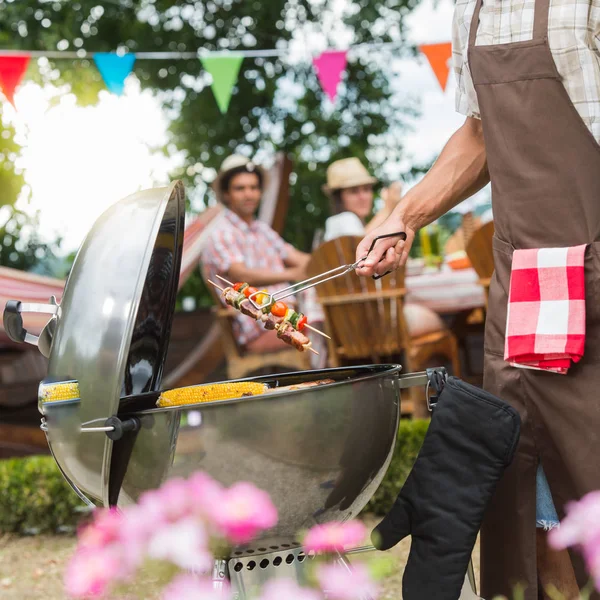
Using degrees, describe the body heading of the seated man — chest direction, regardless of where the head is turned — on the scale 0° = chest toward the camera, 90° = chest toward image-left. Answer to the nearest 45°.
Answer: approximately 315°

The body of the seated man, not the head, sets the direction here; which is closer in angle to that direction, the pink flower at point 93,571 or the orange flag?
the pink flower

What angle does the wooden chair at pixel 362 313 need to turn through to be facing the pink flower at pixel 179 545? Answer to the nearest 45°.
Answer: approximately 135° to its right

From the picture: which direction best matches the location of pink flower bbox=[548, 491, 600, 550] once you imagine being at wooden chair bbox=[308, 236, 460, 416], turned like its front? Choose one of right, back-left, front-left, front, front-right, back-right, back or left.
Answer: back-right

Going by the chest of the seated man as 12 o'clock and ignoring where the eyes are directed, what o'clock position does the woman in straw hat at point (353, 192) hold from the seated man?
The woman in straw hat is roughly at 10 o'clock from the seated man.

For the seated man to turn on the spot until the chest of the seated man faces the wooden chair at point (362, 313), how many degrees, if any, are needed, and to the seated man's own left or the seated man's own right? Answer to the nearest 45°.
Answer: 0° — they already face it

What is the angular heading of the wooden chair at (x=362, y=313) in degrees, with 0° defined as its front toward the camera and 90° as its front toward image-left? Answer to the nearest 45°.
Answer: approximately 225°

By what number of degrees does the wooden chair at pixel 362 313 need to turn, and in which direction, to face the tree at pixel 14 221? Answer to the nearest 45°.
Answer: approximately 90° to its left

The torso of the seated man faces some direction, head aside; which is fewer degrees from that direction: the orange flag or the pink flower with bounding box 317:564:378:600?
the pink flower

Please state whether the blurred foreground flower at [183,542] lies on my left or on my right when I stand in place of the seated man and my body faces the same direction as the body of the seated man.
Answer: on my right

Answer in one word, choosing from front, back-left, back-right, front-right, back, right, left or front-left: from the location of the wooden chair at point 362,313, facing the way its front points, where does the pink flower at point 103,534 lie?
back-right
